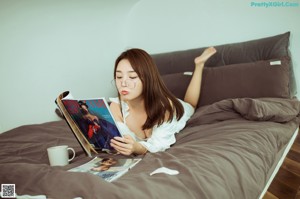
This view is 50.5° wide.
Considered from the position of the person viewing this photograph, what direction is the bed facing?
facing the viewer and to the left of the viewer
